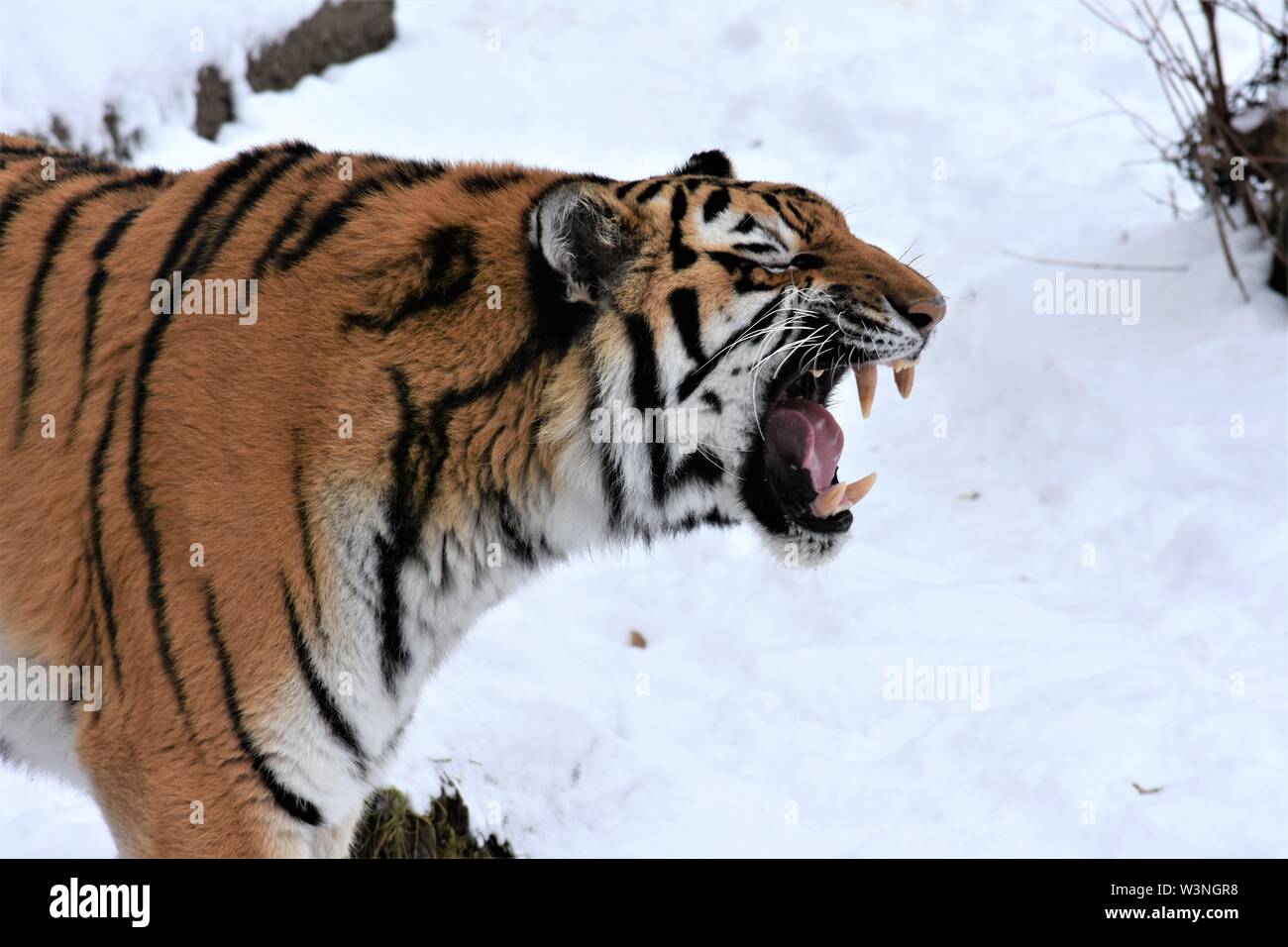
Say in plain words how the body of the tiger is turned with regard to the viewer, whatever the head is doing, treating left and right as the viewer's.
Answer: facing to the right of the viewer
